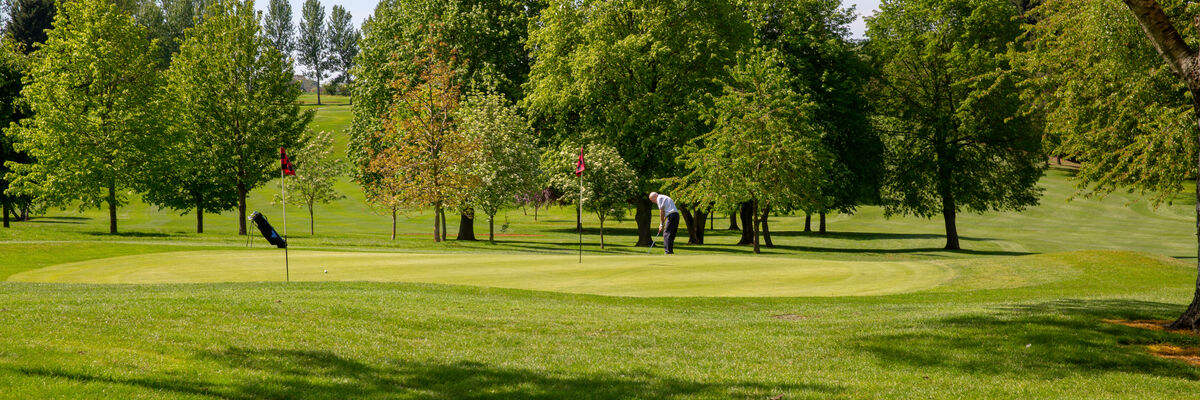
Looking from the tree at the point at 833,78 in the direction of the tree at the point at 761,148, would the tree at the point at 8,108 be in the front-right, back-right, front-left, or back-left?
front-right

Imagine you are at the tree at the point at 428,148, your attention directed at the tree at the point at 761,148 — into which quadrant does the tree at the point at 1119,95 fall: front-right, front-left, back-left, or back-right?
front-right

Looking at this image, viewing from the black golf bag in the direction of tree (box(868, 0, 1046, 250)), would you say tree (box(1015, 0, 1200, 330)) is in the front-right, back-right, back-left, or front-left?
front-right

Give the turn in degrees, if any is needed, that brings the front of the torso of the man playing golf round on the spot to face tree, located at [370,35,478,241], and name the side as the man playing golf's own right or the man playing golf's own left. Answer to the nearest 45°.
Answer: approximately 45° to the man playing golf's own right

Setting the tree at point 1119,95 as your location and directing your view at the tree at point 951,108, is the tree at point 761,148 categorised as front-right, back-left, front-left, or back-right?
front-left

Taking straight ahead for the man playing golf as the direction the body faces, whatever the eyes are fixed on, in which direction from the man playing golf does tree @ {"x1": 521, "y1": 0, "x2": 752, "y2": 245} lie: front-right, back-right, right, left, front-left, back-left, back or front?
right
